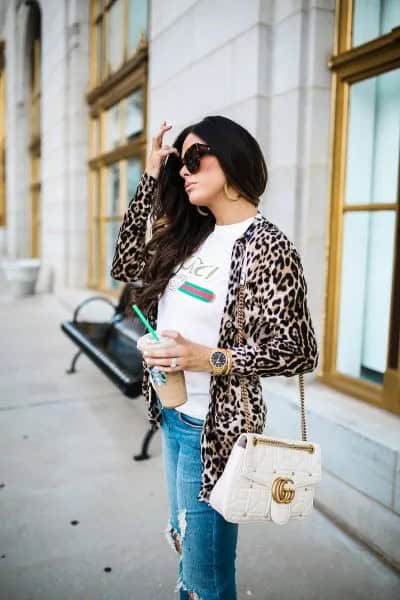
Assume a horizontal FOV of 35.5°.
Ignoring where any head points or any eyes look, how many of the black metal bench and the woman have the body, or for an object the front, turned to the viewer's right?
0

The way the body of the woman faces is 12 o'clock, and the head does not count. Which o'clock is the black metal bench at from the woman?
The black metal bench is roughly at 4 o'clock from the woman.

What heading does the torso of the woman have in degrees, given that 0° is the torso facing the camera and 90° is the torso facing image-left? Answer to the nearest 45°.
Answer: approximately 45°

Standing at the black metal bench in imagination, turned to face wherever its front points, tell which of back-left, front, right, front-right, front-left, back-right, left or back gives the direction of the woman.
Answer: front-left
